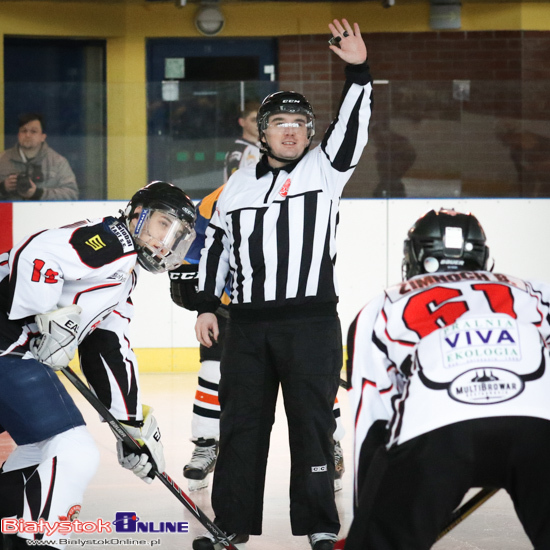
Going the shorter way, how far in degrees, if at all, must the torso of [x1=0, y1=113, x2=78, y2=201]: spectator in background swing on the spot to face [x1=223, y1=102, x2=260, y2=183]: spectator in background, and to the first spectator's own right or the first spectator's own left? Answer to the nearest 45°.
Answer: approximately 90° to the first spectator's own left

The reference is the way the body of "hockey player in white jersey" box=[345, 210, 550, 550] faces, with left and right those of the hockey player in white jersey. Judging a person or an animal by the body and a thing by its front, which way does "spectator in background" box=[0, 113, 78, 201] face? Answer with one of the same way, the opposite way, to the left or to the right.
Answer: the opposite way

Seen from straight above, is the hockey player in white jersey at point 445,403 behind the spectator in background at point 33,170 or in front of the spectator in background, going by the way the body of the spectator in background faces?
in front

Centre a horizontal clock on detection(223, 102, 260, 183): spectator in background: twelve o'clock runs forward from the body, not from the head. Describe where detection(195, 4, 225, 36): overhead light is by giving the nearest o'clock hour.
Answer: The overhead light is roughly at 7 o'clock from the spectator in background.

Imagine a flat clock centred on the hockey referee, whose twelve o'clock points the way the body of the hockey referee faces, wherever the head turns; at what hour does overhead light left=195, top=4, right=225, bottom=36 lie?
The overhead light is roughly at 6 o'clock from the hockey referee.

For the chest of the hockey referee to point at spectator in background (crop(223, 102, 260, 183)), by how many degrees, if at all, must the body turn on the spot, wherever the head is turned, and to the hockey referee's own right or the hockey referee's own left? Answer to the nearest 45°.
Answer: approximately 180°

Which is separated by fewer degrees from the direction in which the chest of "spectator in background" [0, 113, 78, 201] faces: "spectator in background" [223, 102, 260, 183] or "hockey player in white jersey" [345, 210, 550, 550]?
the hockey player in white jersey

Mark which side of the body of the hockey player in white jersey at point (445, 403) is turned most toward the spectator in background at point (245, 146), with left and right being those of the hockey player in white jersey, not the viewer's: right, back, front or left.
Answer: front

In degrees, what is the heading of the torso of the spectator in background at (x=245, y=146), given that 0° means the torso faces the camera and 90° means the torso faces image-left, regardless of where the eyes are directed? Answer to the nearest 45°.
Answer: approximately 315°

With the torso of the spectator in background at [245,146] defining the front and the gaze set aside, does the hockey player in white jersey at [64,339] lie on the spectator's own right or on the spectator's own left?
on the spectator's own right

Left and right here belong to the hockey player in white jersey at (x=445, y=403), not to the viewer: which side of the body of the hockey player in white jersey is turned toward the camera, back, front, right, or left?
back

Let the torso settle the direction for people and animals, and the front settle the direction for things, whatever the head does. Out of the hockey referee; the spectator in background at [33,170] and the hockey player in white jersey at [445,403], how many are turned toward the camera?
2
